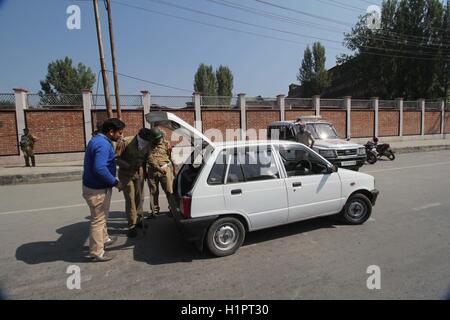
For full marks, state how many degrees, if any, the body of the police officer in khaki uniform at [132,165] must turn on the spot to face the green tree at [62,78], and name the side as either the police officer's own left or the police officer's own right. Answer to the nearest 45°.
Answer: approximately 135° to the police officer's own left

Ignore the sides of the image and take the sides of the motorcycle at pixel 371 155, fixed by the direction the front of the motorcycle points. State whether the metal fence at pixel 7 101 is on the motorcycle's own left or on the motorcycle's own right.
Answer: on the motorcycle's own right

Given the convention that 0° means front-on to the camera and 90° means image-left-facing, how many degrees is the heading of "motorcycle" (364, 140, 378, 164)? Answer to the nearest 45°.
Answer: approximately 45°

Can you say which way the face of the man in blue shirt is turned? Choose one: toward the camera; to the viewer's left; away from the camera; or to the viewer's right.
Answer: to the viewer's right

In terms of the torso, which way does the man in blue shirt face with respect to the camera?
to the viewer's right

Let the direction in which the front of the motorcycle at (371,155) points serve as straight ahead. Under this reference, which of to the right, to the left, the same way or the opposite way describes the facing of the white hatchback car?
the opposite way

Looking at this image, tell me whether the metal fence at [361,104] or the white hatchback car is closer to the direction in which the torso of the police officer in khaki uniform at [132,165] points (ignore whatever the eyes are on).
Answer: the white hatchback car

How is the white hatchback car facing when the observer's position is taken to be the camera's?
facing away from the viewer and to the right of the viewer

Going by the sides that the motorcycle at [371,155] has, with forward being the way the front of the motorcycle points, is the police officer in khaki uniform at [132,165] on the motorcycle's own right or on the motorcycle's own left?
on the motorcycle's own left
